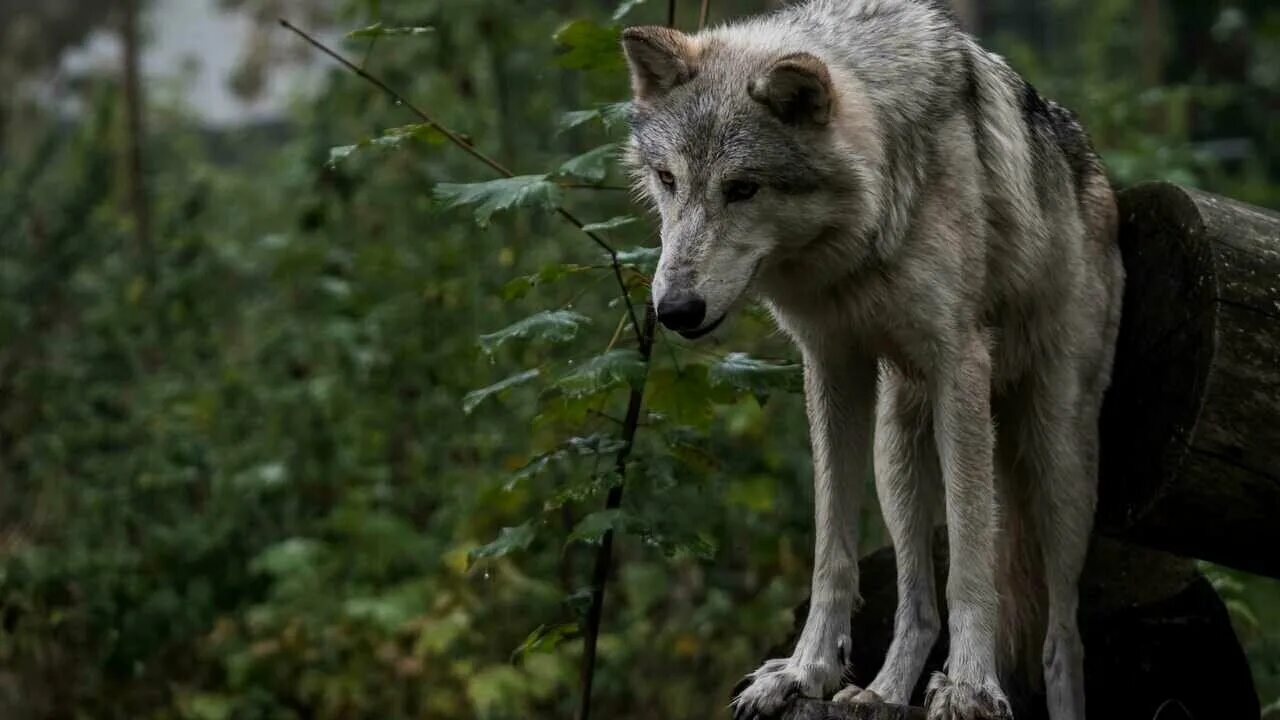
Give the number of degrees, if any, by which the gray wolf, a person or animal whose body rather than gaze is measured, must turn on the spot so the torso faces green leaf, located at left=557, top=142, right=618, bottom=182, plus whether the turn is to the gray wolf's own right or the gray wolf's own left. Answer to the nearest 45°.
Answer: approximately 45° to the gray wolf's own right

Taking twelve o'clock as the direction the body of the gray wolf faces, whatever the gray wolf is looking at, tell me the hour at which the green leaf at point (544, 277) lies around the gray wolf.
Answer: The green leaf is roughly at 1 o'clock from the gray wolf.

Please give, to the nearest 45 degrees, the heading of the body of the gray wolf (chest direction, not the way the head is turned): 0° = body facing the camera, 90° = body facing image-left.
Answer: approximately 45°
